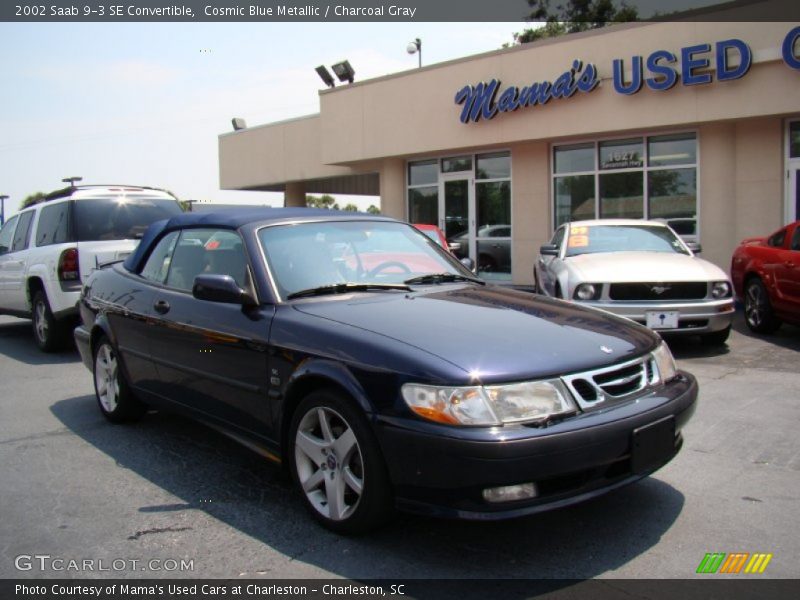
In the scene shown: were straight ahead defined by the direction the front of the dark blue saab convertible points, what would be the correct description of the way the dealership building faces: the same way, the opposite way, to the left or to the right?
to the right

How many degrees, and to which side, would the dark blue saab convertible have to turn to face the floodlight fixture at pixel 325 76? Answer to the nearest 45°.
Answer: approximately 135° to its left

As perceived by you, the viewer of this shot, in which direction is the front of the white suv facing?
facing away from the viewer and to the left of the viewer

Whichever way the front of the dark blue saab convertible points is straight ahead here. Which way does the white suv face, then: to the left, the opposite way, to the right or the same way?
the opposite way

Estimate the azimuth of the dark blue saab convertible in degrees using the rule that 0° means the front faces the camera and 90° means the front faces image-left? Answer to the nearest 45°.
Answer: approximately 315°

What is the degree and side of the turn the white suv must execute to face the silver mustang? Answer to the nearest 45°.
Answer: approximately 180°

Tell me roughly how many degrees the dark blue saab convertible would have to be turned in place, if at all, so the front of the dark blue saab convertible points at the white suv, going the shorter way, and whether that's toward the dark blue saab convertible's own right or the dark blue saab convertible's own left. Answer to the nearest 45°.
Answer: approximately 180°

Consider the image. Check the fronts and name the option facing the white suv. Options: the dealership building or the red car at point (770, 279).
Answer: the dealership building

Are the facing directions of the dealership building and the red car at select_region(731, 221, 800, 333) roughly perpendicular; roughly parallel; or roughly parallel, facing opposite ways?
roughly perpendicular

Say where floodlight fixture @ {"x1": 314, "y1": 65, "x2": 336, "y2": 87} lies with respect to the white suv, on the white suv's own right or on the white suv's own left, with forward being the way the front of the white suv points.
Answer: on the white suv's own right
